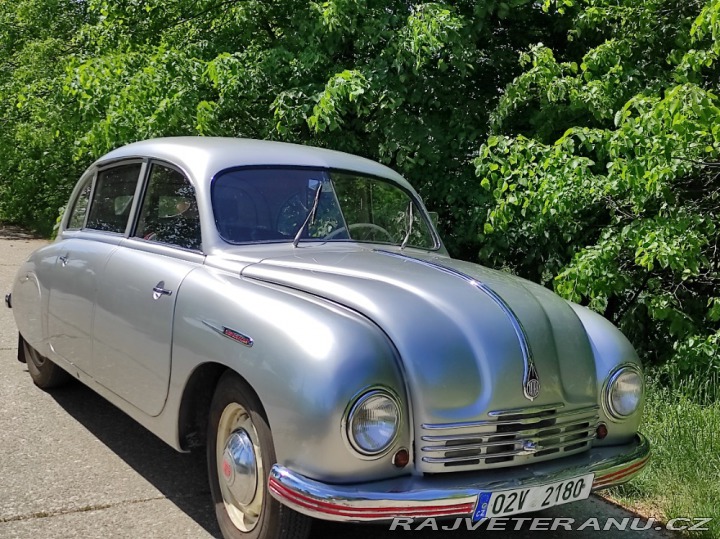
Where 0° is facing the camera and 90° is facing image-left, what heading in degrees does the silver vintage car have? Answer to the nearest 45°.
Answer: approximately 315°

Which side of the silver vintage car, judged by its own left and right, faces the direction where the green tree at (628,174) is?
left
